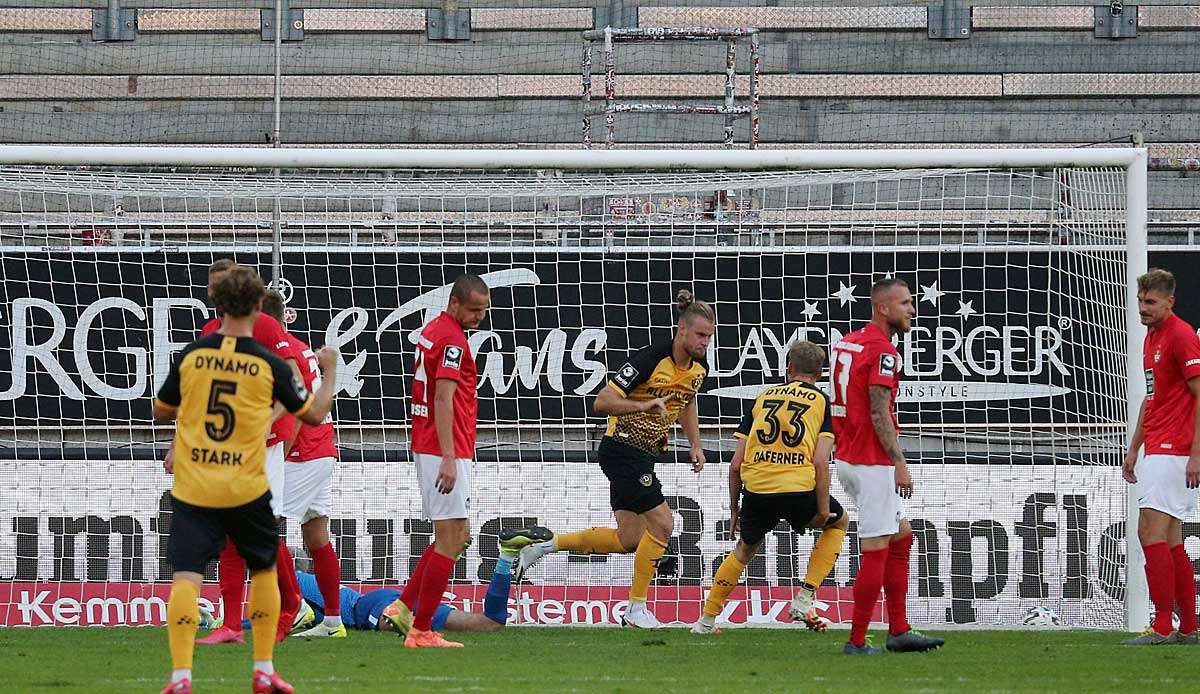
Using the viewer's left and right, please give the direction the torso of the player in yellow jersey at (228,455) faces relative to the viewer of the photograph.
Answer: facing away from the viewer

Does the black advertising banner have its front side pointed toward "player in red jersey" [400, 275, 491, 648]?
yes

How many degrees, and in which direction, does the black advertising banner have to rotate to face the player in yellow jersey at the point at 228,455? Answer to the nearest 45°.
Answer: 0° — it already faces them

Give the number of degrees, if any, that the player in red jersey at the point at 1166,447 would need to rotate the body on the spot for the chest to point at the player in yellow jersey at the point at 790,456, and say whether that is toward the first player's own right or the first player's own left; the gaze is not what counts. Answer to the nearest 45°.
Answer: approximately 45° to the first player's own right

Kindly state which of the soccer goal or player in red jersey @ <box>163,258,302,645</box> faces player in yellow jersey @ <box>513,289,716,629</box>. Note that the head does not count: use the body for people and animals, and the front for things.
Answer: the soccer goal

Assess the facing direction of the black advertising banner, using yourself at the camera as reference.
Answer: facing the viewer

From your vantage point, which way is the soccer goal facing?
toward the camera

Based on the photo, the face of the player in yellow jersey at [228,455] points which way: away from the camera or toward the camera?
away from the camera

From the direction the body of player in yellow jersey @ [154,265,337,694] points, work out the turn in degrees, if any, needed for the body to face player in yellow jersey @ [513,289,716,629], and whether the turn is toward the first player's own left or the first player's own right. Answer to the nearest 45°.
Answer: approximately 45° to the first player's own right

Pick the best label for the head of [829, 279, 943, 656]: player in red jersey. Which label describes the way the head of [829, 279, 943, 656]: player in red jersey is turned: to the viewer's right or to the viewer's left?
to the viewer's right

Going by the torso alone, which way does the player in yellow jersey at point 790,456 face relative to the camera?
away from the camera
